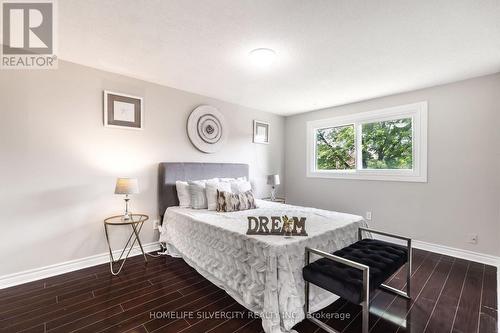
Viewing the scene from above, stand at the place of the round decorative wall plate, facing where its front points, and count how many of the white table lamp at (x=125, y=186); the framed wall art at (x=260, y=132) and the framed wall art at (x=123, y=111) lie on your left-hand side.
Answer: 1

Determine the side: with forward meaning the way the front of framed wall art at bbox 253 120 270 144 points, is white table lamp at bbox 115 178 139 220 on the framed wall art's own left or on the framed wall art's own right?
on the framed wall art's own right

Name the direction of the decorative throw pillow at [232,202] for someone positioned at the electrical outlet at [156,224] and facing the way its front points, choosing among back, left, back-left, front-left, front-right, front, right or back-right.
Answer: front-left

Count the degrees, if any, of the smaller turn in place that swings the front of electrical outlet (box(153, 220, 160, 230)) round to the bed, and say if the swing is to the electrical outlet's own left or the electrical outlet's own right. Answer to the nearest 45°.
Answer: approximately 45° to the electrical outlet's own left

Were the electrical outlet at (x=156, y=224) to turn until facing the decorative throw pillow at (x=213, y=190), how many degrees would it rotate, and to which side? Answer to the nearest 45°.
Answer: approximately 45° to its left

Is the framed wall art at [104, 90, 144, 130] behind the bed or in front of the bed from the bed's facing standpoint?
behind

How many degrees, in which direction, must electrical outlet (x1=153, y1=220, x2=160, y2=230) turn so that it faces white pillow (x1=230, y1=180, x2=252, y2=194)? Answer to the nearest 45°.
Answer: approximately 90° to its left
